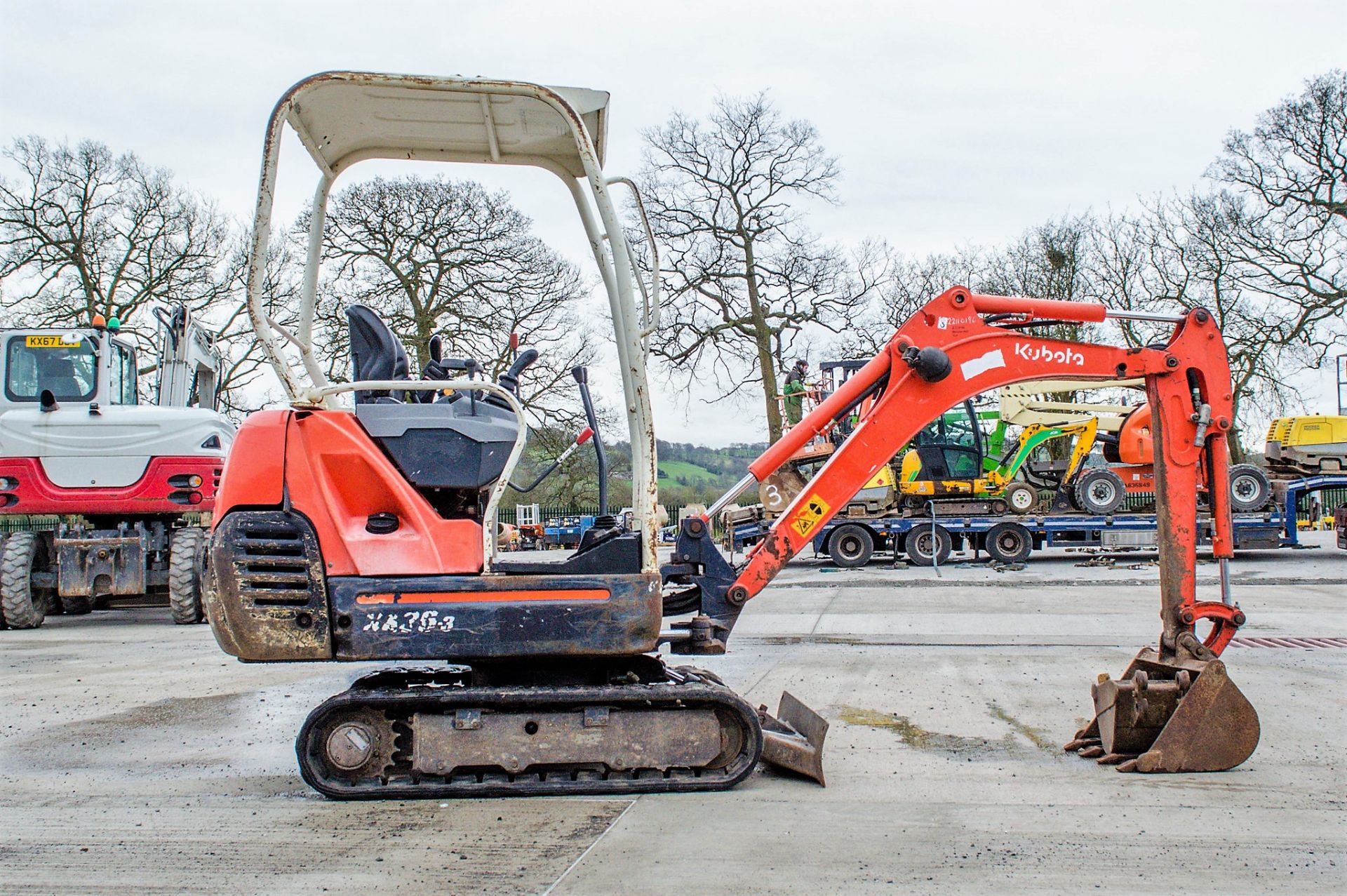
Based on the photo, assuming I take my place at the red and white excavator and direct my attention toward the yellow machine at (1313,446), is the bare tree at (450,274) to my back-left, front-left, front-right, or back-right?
front-left

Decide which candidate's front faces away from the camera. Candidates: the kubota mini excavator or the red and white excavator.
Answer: the red and white excavator

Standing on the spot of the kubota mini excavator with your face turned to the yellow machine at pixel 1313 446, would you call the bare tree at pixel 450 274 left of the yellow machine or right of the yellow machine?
left

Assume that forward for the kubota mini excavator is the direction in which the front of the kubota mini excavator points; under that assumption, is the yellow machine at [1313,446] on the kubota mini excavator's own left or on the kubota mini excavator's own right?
on the kubota mini excavator's own left

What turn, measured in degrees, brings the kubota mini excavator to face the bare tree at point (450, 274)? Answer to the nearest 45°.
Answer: approximately 90° to its left

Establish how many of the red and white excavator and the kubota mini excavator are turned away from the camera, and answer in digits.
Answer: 1

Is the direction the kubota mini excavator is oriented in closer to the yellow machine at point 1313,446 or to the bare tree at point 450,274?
the yellow machine

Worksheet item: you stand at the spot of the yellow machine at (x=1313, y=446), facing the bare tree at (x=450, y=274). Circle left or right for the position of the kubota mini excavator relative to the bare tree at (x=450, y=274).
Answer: left

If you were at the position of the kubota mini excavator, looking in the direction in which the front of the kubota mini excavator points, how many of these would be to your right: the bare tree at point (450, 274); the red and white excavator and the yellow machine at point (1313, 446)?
0

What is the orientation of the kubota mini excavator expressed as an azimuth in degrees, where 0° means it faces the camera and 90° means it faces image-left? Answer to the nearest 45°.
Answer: approximately 270°

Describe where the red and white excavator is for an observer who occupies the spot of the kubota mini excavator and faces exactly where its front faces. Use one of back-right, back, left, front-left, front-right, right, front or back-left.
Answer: back-left

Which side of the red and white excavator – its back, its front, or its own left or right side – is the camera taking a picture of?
back
